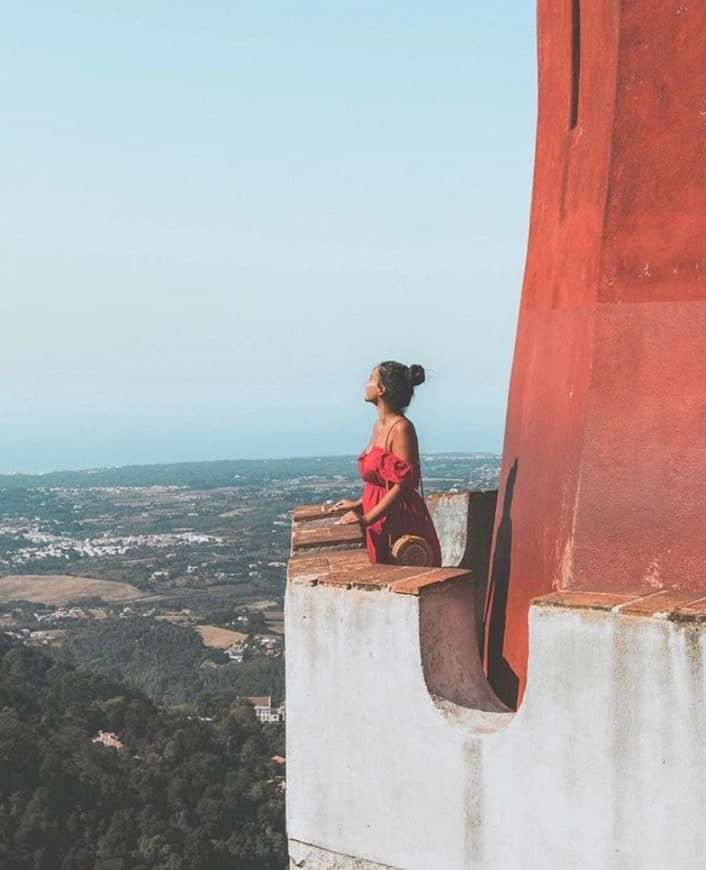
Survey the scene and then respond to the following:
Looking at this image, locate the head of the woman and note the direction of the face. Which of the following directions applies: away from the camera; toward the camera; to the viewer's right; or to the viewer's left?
to the viewer's left

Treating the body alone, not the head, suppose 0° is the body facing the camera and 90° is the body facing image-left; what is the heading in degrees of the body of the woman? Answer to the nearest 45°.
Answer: approximately 90°

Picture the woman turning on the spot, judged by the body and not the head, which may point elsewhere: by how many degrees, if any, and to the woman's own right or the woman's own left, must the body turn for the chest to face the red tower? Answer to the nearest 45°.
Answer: approximately 135° to the woman's own left

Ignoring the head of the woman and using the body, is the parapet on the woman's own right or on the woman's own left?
on the woman's own left
